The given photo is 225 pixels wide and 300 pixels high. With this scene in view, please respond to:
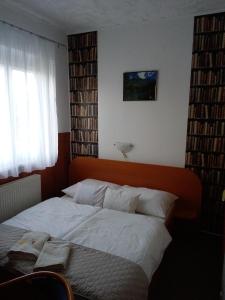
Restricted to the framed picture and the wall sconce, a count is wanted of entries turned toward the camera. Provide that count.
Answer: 2

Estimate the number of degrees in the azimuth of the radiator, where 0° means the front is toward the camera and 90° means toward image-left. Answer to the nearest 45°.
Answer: approximately 315°

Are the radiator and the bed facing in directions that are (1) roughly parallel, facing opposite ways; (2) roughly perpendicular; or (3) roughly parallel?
roughly perpendicular

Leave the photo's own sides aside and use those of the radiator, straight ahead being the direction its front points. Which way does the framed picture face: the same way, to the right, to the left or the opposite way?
to the right

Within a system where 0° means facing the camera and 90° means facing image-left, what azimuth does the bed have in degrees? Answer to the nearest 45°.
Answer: approximately 45°

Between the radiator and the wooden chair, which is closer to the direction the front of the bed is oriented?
the wooden chair

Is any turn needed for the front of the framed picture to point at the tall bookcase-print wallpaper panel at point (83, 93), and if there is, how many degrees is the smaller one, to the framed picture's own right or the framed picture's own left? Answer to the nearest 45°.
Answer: approximately 90° to the framed picture's own right

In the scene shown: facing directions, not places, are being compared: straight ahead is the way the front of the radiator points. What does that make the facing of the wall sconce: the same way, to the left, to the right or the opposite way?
to the right
